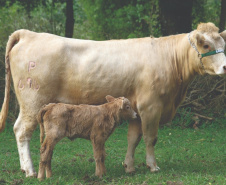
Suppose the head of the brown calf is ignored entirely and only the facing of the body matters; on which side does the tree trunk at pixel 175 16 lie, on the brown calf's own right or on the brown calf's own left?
on the brown calf's own left

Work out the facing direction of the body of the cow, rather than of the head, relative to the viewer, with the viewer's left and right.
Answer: facing to the right of the viewer

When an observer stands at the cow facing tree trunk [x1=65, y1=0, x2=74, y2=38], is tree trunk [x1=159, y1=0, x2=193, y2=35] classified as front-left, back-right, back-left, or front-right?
front-right

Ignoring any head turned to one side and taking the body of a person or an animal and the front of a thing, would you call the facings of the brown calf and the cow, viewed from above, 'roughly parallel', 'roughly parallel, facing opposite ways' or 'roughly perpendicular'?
roughly parallel

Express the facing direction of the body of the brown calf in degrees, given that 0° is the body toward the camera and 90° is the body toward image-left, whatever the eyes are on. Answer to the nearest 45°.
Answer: approximately 270°

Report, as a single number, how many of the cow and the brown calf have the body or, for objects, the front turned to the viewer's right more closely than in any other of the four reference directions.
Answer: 2

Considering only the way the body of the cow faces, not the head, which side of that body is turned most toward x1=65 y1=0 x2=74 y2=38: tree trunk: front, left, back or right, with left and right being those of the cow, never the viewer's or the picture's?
left

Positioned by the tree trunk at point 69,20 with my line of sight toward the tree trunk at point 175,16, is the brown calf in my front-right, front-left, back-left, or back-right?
front-right

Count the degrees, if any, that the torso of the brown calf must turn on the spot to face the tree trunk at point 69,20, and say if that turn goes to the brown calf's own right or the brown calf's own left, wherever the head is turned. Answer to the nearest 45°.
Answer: approximately 90° to the brown calf's own left
